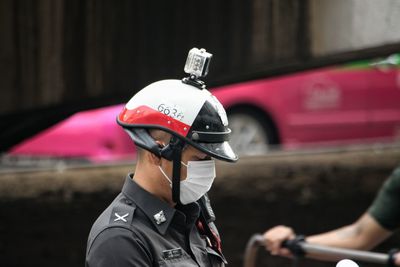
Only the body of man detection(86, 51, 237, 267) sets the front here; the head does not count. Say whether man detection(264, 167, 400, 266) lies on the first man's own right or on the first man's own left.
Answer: on the first man's own left

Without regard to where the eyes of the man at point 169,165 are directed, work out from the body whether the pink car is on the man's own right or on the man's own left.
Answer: on the man's own left

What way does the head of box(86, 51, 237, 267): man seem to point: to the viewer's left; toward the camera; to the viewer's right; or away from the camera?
to the viewer's right

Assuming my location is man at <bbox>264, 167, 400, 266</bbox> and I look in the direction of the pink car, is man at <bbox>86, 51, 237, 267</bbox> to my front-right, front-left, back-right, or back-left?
back-left

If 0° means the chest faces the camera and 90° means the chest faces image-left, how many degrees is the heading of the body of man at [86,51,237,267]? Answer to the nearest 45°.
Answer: approximately 315°
